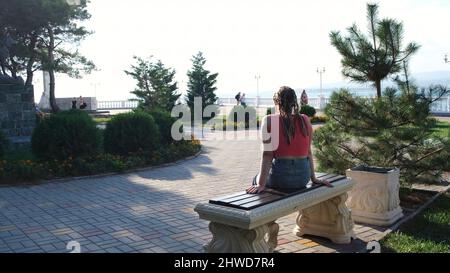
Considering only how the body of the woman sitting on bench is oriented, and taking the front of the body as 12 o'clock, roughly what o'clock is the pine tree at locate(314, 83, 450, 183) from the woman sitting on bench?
The pine tree is roughly at 1 o'clock from the woman sitting on bench.

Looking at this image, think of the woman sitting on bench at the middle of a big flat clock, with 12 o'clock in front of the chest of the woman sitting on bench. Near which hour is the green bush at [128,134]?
The green bush is roughly at 11 o'clock from the woman sitting on bench.

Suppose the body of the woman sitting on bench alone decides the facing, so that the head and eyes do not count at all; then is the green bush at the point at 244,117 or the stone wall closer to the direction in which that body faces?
the green bush

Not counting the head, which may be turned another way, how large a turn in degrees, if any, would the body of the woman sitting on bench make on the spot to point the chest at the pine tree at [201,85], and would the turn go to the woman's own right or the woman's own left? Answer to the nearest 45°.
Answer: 0° — they already face it

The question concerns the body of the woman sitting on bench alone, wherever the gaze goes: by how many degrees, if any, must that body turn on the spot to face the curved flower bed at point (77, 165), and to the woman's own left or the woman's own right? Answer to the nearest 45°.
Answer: approximately 45° to the woman's own left

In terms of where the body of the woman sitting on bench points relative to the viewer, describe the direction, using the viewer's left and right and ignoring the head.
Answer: facing away from the viewer

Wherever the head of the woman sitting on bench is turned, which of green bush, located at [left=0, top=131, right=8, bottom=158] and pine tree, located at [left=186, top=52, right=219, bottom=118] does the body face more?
the pine tree

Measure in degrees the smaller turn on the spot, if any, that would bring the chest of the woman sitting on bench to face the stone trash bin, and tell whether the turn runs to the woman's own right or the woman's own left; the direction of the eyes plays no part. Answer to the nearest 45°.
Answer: approximately 45° to the woman's own right

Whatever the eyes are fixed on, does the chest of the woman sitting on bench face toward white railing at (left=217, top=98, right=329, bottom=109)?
yes
